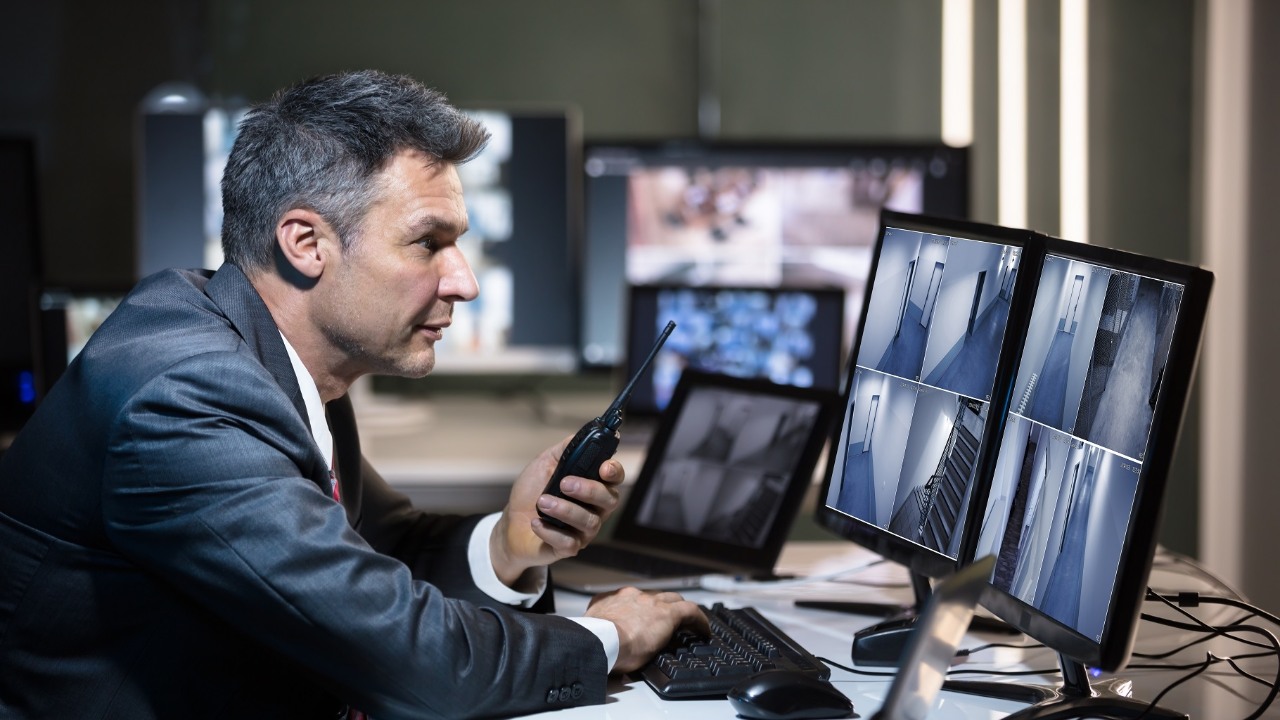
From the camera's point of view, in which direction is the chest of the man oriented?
to the viewer's right

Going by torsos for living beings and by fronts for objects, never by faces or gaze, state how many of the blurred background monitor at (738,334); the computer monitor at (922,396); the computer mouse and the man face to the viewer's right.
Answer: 2

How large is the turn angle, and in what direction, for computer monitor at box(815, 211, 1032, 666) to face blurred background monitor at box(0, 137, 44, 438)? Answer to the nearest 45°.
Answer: approximately 90° to its right

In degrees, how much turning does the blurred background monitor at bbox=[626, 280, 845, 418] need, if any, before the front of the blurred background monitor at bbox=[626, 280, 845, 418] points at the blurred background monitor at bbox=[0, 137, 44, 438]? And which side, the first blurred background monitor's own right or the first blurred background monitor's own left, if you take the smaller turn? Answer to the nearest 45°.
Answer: approximately 90° to the first blurred background monitor's own right

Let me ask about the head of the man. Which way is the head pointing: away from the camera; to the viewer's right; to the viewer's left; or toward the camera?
to the viewer's right

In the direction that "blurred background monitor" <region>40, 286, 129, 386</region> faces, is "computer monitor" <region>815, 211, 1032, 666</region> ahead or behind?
ahead

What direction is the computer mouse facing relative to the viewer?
to the viewer's right

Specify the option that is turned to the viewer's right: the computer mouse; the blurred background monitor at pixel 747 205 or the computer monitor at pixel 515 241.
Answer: the computer mouse
